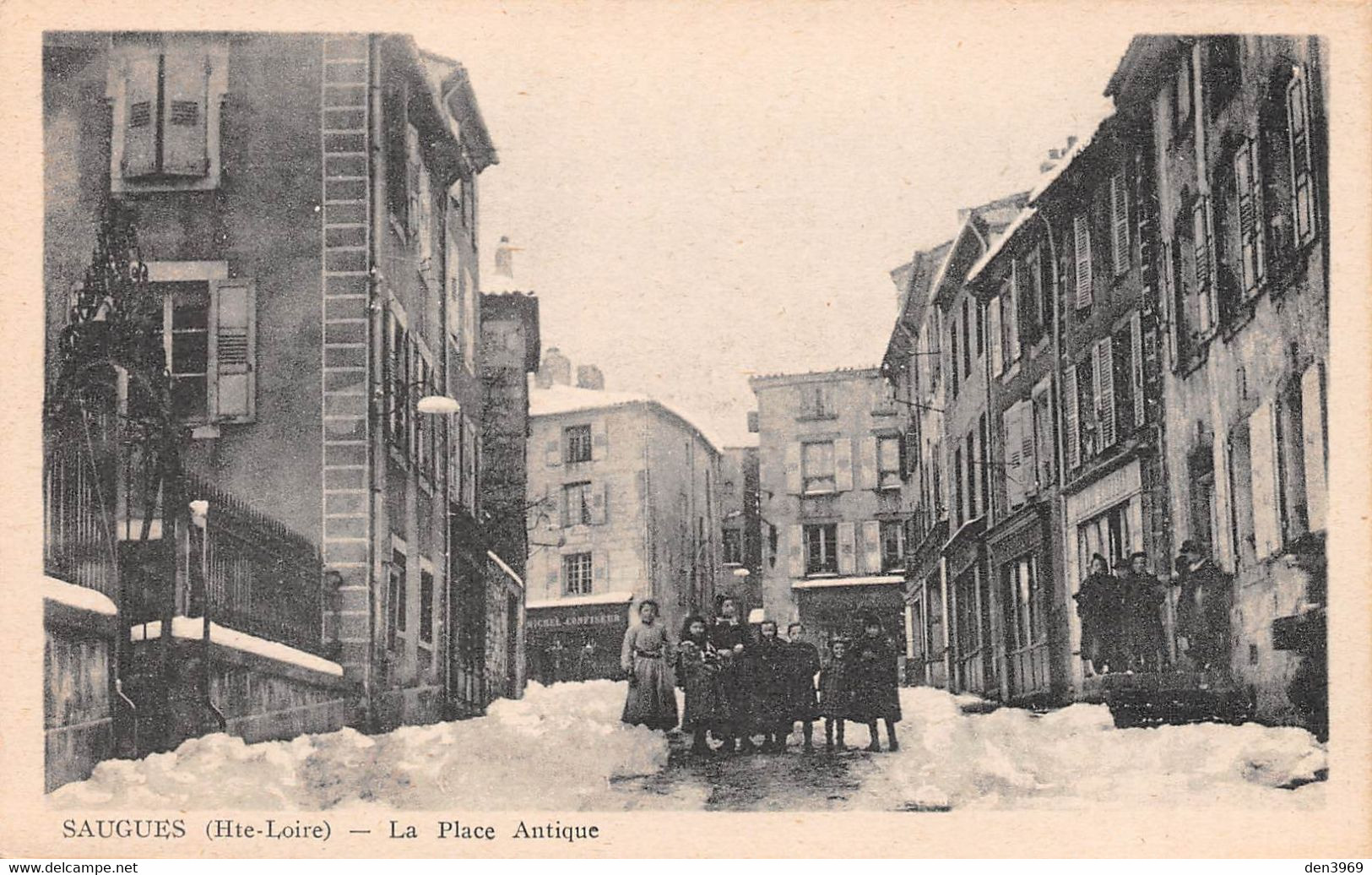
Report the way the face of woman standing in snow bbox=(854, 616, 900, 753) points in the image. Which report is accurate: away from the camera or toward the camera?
toward the camera

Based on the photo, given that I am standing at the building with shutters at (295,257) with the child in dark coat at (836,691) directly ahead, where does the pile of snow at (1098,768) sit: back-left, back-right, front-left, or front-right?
front-right

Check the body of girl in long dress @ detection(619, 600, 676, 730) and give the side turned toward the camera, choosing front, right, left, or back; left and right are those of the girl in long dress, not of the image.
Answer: front

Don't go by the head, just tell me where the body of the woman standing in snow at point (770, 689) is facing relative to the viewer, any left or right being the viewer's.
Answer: facing the viewer

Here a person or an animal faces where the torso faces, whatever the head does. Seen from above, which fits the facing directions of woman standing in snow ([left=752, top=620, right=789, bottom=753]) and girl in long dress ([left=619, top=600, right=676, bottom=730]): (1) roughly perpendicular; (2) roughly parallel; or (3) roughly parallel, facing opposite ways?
roughly parallel

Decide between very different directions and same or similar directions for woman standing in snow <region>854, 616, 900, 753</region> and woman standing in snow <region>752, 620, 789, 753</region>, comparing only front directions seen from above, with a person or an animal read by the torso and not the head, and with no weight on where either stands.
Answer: same or similar directions

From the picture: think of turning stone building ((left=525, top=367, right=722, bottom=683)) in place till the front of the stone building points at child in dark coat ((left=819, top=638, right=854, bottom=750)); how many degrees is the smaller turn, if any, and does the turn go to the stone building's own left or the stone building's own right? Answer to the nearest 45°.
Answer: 0° — it already faces them

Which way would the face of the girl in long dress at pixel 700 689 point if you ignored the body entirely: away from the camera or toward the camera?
toward the camera
